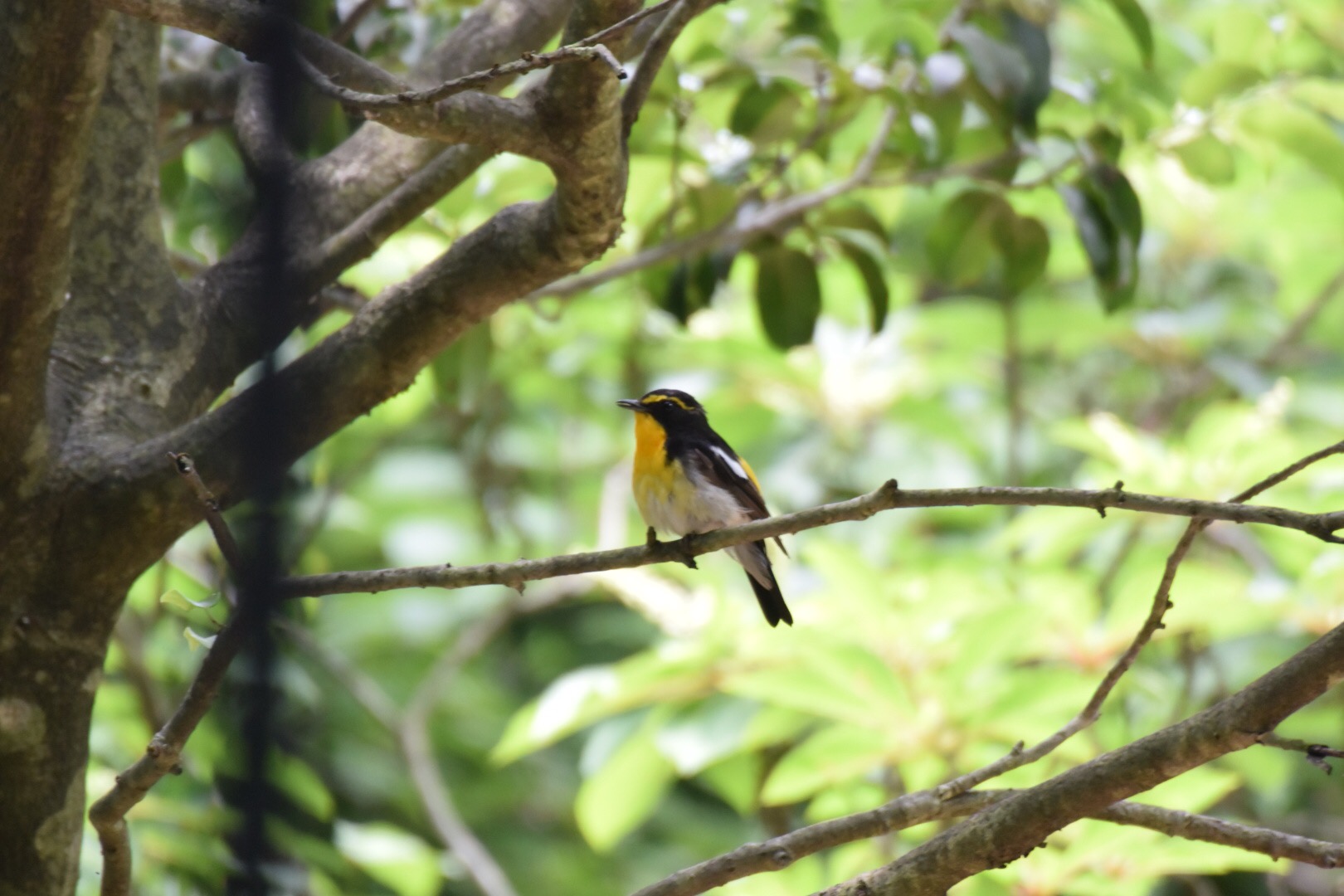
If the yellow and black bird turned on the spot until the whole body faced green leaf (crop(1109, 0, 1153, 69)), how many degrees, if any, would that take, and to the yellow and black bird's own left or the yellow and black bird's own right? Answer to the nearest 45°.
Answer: approximately 135° to the yellow and black bird's own left

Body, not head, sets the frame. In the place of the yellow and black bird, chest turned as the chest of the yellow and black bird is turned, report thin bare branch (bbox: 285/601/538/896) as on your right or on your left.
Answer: on your right

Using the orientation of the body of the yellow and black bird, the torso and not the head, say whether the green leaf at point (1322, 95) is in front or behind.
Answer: behind

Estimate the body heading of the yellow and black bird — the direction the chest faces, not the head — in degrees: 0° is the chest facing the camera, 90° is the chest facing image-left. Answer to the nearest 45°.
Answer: approximately 90°
